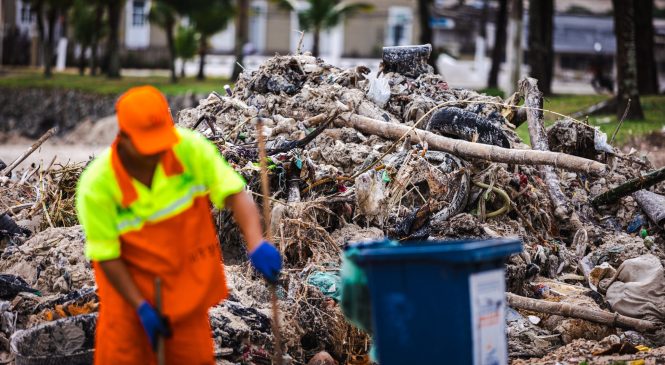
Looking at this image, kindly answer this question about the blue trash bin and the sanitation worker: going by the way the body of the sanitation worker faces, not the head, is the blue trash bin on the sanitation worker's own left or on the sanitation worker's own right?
on the sanitation worker's own left

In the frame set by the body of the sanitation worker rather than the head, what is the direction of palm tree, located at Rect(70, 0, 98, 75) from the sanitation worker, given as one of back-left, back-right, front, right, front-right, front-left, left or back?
back

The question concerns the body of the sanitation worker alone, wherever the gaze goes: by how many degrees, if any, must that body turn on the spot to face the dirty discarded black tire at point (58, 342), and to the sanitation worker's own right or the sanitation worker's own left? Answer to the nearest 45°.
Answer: approximately 180°
